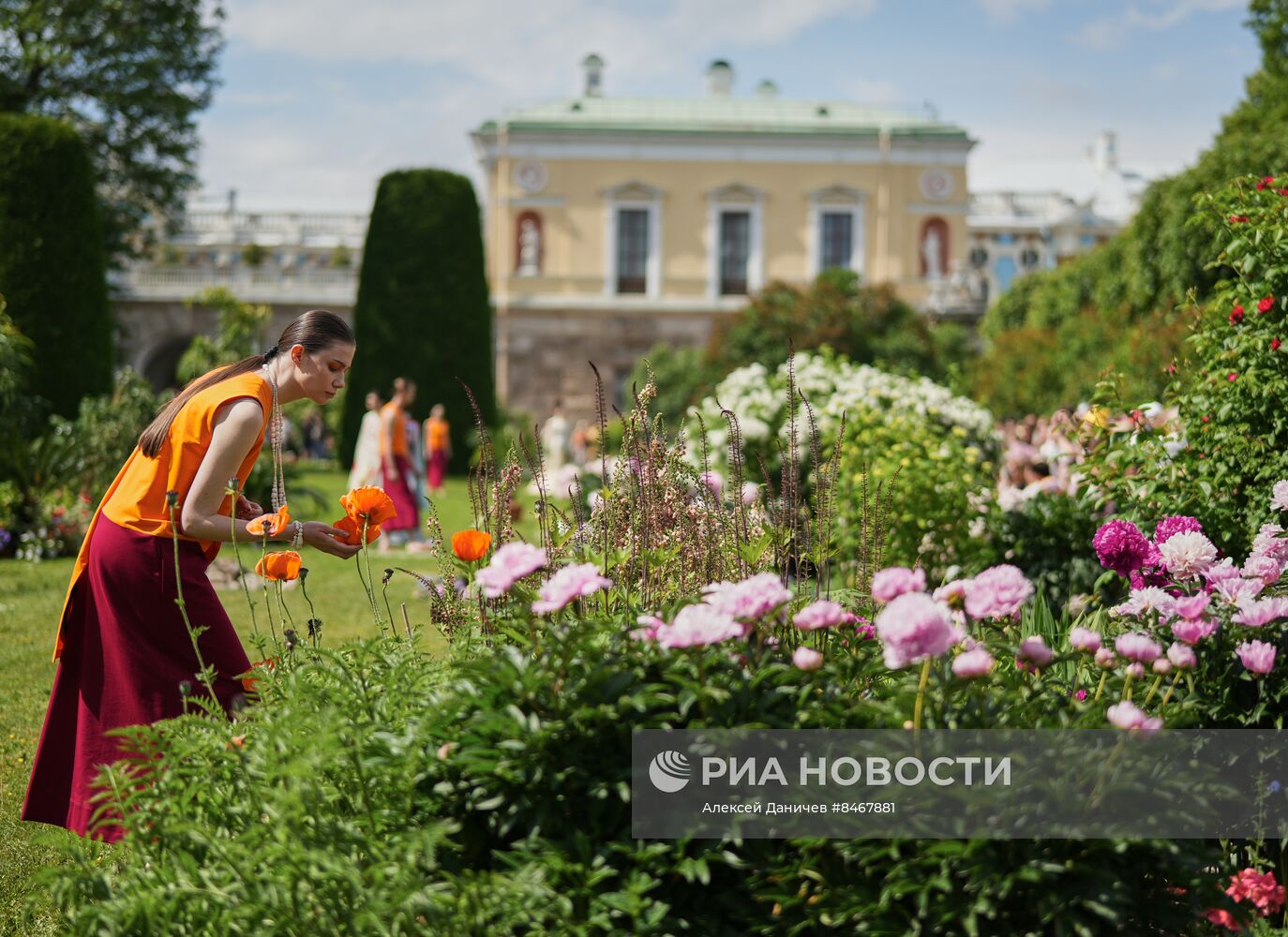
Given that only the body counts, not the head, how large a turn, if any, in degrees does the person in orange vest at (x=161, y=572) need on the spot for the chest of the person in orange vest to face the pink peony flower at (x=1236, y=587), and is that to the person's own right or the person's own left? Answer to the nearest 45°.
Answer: approximately 45° to the person's own right

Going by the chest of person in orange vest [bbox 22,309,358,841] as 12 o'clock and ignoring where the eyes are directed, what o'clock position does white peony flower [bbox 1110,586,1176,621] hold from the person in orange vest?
The white peony flower is roughly at 1 o'clock from the person in orange vest.

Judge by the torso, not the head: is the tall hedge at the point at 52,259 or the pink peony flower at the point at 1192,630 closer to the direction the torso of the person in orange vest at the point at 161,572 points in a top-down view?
the pink peony flower

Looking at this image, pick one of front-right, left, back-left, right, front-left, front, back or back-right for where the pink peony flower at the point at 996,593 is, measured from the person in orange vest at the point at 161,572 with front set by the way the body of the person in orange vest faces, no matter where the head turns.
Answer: front-right

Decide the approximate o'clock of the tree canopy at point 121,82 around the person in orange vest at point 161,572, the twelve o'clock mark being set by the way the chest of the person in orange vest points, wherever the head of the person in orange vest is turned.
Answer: The tree canopy is roughly at 9 o'clock from the person in orange vest.

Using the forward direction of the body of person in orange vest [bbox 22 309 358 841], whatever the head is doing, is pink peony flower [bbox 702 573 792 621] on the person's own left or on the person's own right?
on the person's own right

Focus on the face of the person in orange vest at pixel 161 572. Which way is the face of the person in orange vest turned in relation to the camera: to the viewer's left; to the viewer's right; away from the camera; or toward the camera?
to the viewer's right

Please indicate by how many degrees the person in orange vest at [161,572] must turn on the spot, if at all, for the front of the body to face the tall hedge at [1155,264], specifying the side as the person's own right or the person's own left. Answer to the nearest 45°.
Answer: approximately 45° to the person's own left

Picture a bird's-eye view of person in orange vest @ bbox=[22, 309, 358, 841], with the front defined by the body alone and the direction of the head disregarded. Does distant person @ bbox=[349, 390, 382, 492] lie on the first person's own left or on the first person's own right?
on the first person's own left

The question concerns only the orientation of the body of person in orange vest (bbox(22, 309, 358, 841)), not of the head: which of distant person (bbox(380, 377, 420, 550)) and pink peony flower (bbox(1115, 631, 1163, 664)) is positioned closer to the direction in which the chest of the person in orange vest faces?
the pink peony flower

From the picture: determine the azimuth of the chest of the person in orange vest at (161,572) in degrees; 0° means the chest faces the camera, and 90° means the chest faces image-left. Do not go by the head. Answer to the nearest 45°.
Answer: approximately 270°
